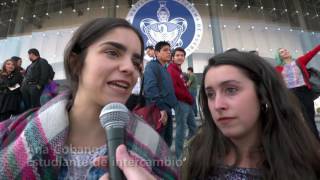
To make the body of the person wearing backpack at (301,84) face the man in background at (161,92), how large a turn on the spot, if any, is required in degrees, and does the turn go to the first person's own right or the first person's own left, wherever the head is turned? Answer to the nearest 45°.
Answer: approximately 45° to the first person's own right

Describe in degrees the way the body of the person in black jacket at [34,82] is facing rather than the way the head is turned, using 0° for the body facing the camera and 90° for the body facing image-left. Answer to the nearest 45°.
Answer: approximately 45°

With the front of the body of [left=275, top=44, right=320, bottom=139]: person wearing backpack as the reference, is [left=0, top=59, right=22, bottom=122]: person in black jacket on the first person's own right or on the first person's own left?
on the first person's own right

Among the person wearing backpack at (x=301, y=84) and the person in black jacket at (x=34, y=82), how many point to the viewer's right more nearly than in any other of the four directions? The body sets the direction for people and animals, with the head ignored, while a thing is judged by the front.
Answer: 0

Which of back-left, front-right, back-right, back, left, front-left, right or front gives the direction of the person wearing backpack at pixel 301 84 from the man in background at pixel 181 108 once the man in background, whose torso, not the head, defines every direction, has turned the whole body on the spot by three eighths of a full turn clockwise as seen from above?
back

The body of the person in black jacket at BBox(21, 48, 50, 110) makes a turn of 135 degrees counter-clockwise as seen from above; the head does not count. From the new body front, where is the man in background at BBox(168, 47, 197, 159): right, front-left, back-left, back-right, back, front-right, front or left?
front-right

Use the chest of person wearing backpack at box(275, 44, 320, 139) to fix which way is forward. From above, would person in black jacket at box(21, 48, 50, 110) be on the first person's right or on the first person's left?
on the first person's right

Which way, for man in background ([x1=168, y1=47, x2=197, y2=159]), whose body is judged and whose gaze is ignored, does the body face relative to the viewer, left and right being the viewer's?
facing the viewer and to the right of the viewer

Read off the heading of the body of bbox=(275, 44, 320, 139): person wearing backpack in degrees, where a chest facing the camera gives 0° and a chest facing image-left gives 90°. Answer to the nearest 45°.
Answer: approximately 0°
